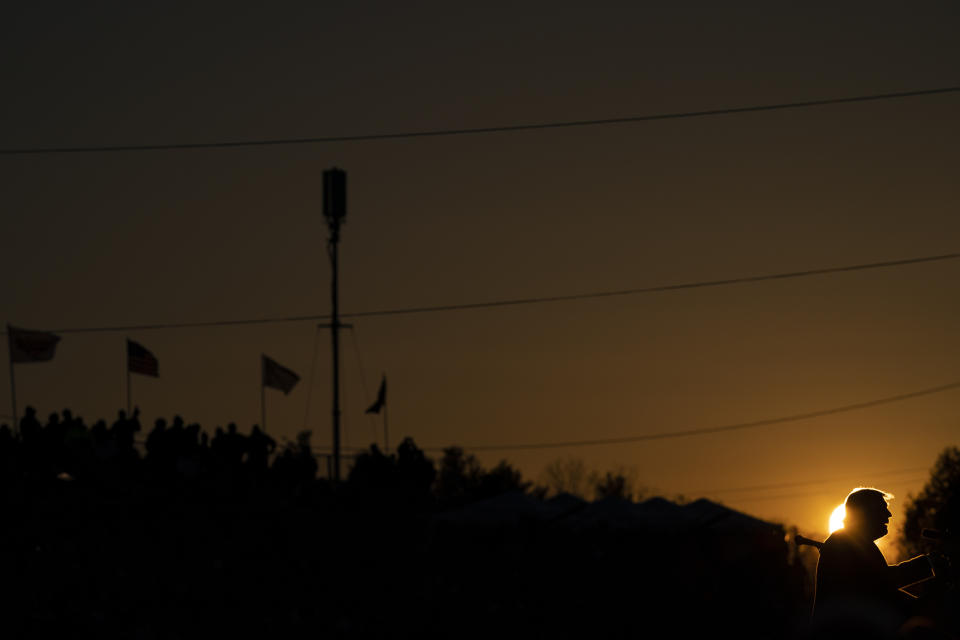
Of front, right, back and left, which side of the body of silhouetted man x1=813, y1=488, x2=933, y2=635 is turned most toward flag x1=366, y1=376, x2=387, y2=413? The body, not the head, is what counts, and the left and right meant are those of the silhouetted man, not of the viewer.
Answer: left

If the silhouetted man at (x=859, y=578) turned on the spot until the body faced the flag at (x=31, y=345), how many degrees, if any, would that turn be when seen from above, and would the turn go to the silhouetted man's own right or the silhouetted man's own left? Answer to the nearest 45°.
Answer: approximately 135° to the silhouetted man's own left

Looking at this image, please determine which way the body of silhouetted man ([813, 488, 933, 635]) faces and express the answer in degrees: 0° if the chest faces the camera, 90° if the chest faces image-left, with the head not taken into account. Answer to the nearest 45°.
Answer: approximately 270°

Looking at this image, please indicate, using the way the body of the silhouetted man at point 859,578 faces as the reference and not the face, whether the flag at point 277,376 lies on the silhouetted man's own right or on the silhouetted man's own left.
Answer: on the silhouetted man's own left

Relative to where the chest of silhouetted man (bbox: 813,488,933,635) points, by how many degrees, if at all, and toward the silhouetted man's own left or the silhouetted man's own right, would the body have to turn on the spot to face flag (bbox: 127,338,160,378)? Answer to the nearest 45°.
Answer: approximately 135° to the silhouetted man's own left

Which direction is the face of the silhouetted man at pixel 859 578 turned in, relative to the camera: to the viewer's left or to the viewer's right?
to the viewer's right
